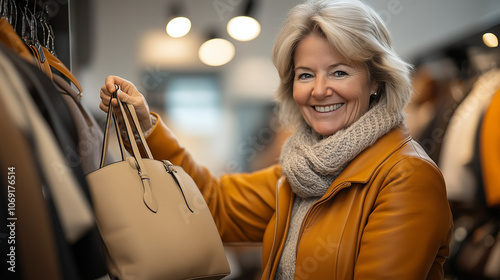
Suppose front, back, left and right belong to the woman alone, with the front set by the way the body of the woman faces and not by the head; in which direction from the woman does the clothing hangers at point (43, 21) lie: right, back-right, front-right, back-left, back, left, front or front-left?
front-right

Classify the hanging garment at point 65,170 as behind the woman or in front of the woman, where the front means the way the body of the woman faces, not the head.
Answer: in front

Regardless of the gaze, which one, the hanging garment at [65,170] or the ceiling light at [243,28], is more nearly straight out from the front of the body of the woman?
the hanging garment

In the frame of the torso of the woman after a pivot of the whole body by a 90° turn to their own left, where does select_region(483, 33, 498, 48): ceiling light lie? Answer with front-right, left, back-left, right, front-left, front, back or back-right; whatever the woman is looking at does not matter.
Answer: left

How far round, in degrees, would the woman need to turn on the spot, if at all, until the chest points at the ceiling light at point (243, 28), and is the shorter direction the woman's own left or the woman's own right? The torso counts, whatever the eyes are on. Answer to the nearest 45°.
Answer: approximately 135° to the woman's own right

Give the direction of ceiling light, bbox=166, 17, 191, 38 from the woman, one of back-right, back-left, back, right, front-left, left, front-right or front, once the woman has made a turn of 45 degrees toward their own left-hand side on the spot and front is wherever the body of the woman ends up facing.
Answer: back-right

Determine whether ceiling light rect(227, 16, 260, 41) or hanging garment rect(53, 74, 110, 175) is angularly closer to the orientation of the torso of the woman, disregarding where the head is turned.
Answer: the hanging garment

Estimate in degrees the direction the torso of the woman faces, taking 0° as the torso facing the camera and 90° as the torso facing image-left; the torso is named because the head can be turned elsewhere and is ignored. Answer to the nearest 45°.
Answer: approximately 45°

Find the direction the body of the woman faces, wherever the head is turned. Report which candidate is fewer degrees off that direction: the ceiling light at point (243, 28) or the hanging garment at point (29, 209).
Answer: the hanging garment
